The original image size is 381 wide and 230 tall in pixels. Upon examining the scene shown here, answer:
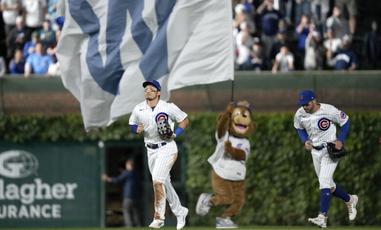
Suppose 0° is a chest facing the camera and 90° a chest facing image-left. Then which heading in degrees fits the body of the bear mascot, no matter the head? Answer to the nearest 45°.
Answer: approximately 315°

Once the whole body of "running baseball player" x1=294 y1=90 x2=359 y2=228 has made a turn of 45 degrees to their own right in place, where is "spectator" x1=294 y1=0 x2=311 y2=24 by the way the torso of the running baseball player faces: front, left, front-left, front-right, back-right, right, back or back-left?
right

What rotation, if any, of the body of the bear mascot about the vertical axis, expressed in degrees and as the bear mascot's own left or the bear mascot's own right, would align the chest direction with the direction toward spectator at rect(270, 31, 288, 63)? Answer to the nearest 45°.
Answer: approximately 135° to the bear mascot's own left

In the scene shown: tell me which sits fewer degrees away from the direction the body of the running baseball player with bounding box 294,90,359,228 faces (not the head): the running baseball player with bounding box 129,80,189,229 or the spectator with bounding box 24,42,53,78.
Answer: the running baseball player

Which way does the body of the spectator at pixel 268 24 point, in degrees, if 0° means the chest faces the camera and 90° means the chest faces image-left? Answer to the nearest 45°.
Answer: approximately 0°

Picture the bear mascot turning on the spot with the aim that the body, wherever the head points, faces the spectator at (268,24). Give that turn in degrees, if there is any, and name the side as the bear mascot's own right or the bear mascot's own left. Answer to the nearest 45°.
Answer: approximately 135° to the bear mascot's own left
